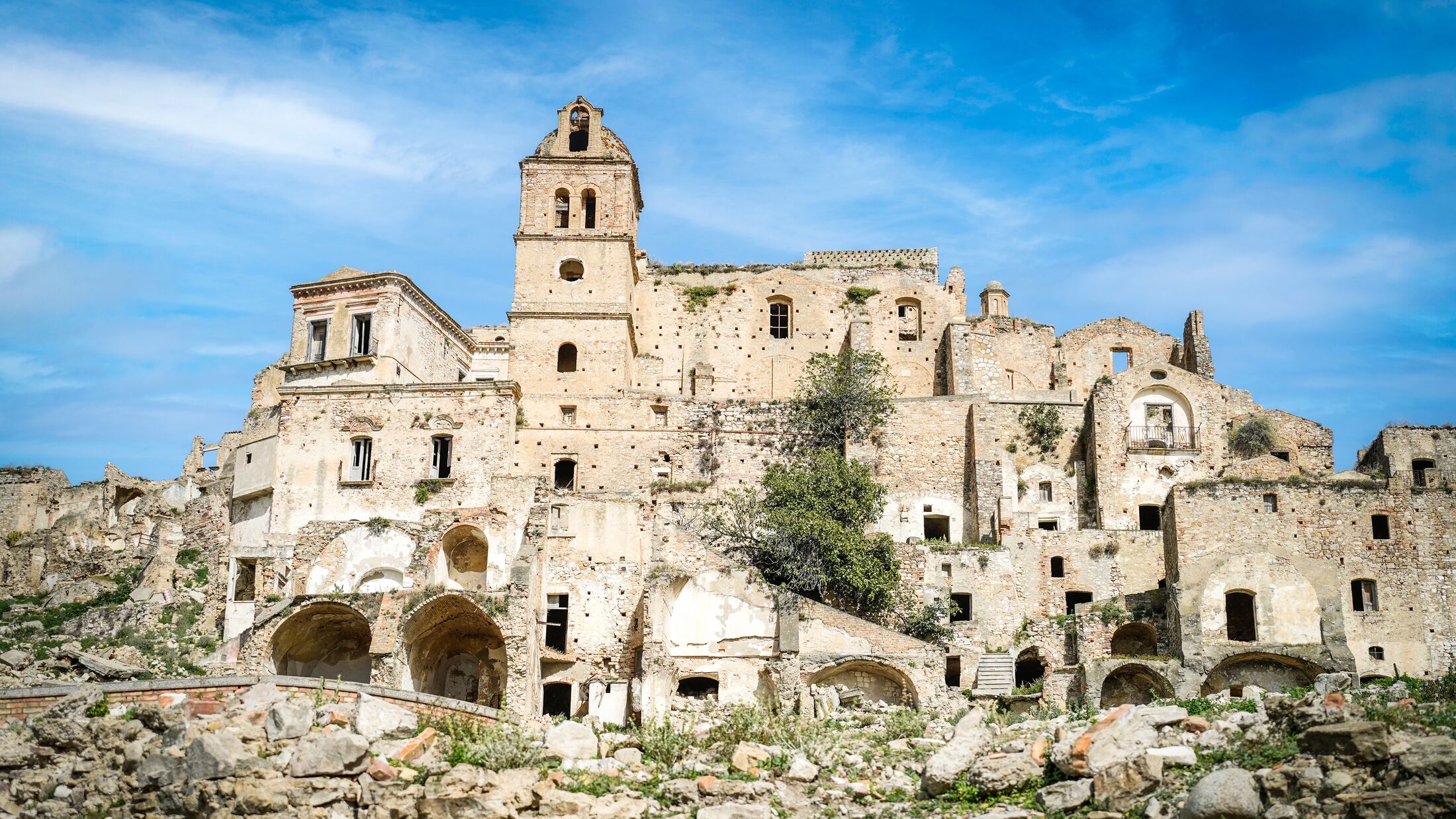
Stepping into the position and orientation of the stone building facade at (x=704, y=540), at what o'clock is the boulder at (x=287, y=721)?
The boulder is roughly at 1 o'clock from the stone building facade.

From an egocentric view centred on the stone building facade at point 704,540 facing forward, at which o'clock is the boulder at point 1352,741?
The boulder is roughly at 11 o'clock from the stone building facade.

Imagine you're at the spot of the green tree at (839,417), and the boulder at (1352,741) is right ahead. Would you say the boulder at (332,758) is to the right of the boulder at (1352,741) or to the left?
right

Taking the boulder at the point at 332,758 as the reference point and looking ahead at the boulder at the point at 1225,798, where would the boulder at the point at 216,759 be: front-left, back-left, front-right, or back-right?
back-right

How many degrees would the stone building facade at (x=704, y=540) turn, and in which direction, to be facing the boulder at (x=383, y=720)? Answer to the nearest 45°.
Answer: approximately 45° to its right

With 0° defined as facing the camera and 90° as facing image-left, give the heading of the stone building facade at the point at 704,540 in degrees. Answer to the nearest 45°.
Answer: approximately 0°
